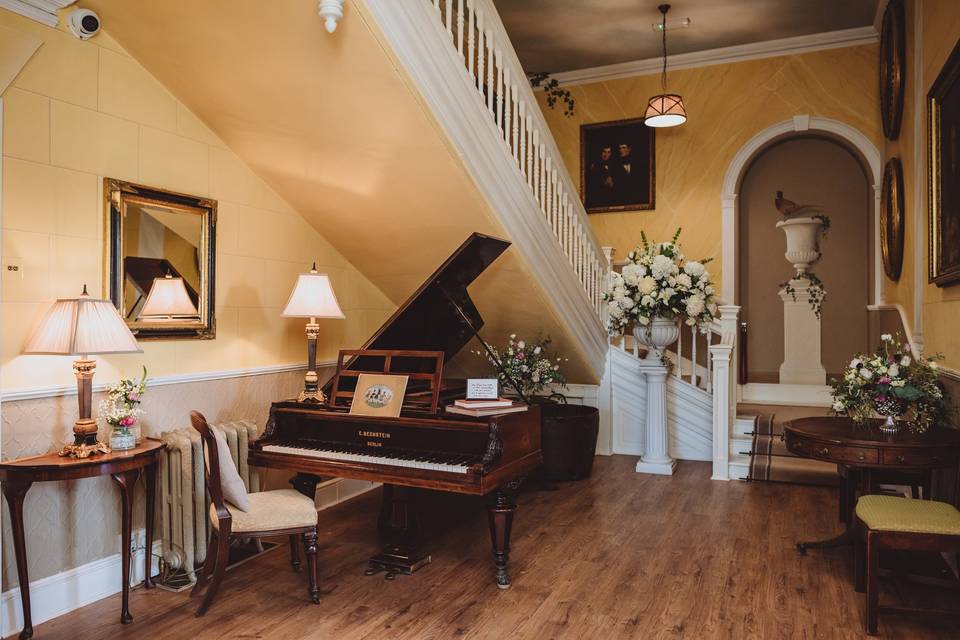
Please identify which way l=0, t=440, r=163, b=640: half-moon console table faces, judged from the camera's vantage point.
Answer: facing the viewer and to the right of the viewer

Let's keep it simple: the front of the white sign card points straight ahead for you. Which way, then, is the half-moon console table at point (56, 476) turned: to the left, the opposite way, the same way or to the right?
to the left

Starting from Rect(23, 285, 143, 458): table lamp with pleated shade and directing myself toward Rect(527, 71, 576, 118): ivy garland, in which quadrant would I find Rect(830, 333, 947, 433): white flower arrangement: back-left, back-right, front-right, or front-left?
front-right

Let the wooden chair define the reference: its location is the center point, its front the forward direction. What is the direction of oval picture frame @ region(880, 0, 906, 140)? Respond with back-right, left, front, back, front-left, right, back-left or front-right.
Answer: front

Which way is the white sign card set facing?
toward the camera

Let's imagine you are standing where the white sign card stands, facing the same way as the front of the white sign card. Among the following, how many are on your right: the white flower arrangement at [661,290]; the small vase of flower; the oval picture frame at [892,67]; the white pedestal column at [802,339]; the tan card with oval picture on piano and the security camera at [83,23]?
3

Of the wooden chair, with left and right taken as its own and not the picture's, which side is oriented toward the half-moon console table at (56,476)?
back

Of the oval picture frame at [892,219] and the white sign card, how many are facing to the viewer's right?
0

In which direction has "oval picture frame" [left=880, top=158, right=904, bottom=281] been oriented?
to the viewer's left

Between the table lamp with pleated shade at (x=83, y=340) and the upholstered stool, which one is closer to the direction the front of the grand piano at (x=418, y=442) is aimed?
the table lamp with pleated shade

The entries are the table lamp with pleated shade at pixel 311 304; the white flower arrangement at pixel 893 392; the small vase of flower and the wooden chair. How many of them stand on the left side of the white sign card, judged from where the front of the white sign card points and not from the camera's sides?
1

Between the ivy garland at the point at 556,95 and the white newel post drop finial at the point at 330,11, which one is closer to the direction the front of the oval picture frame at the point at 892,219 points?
the ivy garland

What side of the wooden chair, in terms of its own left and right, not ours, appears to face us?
right

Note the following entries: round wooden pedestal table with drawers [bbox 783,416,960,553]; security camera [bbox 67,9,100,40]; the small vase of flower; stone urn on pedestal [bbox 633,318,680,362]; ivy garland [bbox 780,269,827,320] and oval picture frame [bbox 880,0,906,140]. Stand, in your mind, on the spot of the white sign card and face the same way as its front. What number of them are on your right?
2

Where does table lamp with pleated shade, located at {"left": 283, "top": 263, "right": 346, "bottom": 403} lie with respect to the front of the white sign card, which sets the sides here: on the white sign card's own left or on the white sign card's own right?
on the white sign card's own right

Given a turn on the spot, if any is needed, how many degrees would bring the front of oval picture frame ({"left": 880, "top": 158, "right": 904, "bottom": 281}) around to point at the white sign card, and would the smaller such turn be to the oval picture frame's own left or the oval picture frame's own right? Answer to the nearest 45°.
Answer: approximately 45° to the oval picture frame's own left

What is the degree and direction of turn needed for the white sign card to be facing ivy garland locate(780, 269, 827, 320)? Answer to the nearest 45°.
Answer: approximately 135° to its left

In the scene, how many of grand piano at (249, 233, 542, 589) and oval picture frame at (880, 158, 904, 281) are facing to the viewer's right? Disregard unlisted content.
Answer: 0
